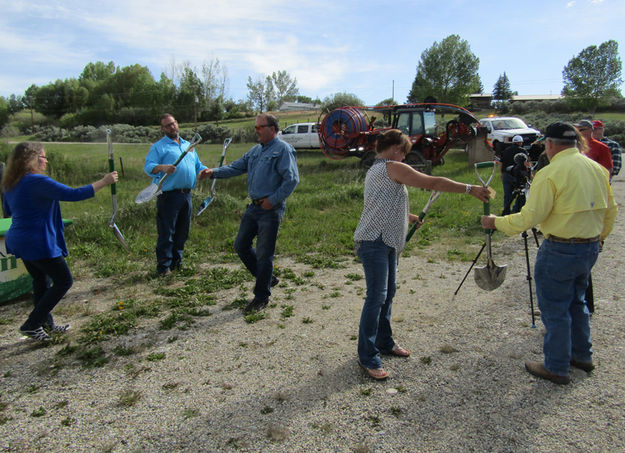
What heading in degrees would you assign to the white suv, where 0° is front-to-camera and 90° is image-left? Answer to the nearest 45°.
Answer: approximately 90°

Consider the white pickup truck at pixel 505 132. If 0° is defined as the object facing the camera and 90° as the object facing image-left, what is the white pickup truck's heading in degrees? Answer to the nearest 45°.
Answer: approximately 315°

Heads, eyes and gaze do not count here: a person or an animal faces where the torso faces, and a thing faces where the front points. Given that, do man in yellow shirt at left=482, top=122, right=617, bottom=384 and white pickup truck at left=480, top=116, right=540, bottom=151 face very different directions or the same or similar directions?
very different directions

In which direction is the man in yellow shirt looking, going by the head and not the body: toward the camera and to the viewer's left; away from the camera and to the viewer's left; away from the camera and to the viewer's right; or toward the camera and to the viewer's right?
away from the camera and to the viewer's left

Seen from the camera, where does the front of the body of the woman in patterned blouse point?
to the viewer's right

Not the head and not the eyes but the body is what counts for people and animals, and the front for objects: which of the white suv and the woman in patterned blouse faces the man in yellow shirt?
the woman in patterned blouse

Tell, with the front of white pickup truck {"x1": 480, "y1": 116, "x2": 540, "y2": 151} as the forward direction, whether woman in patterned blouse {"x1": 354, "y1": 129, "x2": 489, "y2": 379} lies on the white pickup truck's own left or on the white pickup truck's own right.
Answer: on the white pickup truck's own right

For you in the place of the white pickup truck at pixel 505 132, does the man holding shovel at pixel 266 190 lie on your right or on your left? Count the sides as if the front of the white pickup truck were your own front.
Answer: on your right

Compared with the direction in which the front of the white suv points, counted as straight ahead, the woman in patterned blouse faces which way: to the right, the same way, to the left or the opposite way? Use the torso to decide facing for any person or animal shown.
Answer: the opposite way

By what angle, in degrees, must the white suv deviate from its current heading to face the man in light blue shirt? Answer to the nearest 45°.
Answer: approximately 90° to its left

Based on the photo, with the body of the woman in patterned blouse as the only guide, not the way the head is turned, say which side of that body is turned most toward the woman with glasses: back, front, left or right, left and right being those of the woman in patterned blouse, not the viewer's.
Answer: back

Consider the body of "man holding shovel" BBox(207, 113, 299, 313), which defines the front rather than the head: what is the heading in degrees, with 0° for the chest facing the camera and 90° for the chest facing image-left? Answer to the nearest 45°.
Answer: approximately 45°
